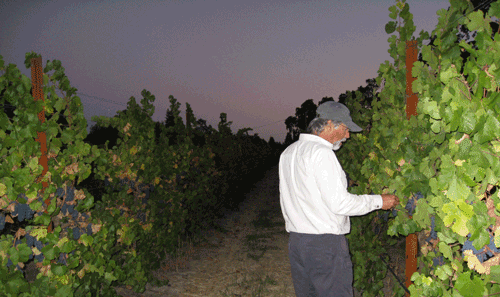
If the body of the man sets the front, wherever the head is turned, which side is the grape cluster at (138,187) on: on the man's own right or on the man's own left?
on the man's own left

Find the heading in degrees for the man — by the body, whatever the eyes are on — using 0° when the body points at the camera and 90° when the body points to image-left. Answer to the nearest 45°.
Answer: approximately 225°

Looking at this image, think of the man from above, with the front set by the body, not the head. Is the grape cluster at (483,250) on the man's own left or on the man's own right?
on the man's own right

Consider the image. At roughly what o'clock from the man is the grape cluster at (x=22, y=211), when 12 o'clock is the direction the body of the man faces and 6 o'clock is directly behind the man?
The grape cluster is roughly at 7 o'clock from the man.

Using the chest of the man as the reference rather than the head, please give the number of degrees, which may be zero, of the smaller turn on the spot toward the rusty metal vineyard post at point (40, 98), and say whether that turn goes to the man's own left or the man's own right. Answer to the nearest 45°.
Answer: approximately 135° to the man's own left

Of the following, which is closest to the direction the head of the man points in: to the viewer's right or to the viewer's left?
to the viewer's right
